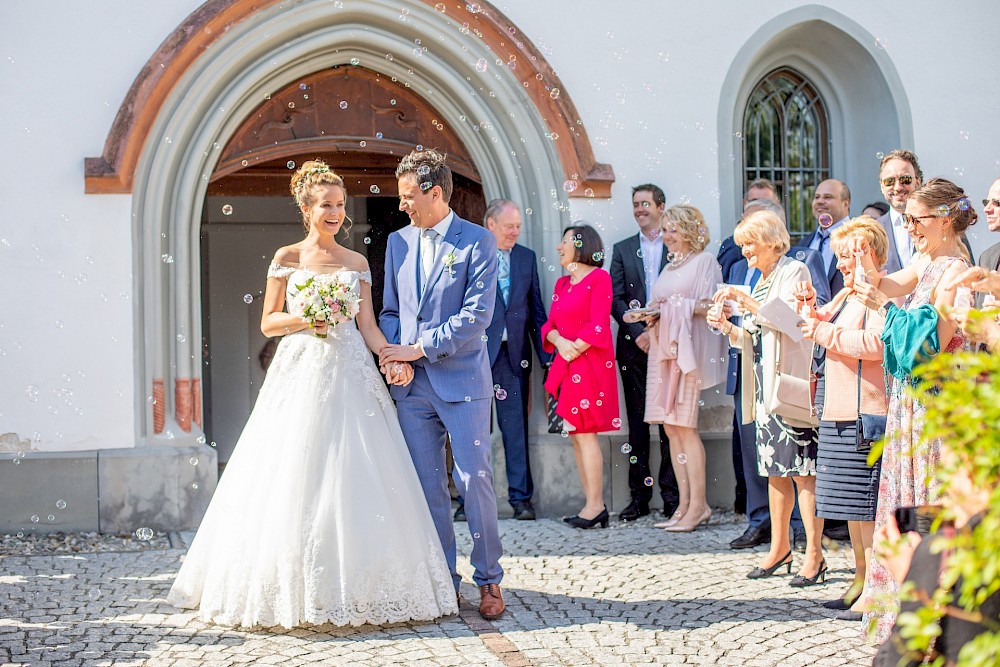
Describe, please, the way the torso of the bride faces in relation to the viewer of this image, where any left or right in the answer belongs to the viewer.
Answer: facing the viewer

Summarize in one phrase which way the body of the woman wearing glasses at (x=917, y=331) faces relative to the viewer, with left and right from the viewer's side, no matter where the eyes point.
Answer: facing to the left of the viewer

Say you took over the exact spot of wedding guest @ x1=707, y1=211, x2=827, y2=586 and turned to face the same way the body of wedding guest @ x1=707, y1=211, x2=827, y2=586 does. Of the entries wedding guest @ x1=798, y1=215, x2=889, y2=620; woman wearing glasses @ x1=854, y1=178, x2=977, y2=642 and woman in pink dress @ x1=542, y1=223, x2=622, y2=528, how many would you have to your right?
1

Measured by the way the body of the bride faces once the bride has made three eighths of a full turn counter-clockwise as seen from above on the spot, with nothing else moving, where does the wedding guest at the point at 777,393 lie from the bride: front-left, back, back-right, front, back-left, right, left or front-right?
front-right

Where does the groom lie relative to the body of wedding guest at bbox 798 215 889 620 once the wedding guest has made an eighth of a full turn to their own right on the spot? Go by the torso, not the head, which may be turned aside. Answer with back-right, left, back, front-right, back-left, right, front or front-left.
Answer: front-left

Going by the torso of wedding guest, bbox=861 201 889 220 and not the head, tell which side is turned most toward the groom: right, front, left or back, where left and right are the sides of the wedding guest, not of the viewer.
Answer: front

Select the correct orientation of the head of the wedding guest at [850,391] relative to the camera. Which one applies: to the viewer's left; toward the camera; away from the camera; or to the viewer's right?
to the viewer's left

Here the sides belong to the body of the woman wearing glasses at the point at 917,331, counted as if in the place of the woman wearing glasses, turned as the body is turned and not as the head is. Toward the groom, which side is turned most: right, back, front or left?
front

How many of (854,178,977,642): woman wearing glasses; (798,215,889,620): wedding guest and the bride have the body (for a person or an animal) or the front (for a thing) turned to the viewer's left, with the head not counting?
2

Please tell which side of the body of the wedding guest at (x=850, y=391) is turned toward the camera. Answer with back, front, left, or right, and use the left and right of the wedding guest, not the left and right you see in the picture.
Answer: left

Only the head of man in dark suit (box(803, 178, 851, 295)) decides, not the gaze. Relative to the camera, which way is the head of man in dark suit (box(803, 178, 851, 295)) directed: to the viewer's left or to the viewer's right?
to the viewer's left

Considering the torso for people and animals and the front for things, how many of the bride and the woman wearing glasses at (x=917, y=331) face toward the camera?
1

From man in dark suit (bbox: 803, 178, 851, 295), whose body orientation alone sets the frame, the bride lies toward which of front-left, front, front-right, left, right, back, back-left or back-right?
front

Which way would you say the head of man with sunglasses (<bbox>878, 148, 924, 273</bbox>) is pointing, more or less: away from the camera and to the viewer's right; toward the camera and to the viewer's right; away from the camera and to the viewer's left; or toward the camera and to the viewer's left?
toward the camera and to the viewer's left

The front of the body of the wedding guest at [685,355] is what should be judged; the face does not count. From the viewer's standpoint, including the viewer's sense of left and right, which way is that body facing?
facing the viewer and to the left of the viewer

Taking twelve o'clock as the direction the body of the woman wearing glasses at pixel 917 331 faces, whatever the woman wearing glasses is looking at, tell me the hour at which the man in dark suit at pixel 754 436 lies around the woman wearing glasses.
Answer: The man in dark suit is roughly at 2 o'clock from the woman wearing glasses.

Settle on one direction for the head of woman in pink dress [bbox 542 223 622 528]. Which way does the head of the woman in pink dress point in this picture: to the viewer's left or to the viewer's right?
to the viewer's left

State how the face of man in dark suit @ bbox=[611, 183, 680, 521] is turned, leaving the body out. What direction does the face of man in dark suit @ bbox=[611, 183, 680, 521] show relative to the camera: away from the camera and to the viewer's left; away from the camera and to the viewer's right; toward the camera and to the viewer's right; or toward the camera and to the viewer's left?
toward the camera and to the viewer's left
